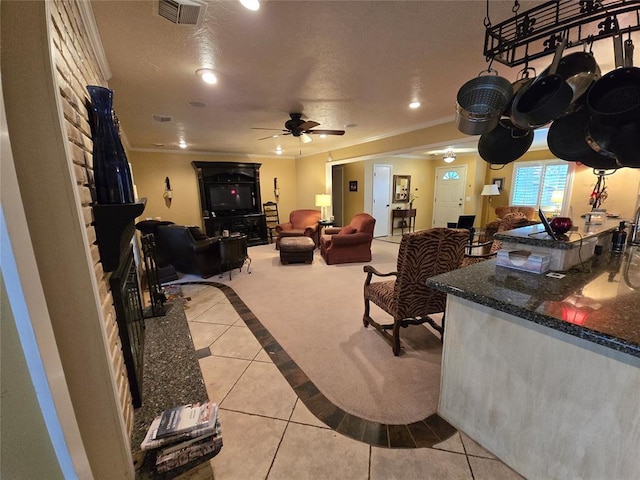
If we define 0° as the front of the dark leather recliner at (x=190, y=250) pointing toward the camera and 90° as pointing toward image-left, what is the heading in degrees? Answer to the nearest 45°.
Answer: approximately 225°

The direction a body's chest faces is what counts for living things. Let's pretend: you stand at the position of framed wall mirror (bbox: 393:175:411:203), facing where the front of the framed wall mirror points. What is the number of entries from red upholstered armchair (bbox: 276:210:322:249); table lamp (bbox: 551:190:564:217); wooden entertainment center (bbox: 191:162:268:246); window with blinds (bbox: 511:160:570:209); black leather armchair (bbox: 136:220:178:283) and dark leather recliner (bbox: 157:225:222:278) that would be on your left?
2

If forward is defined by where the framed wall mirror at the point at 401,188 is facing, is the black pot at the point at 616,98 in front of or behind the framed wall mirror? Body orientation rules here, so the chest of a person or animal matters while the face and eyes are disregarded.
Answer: in front

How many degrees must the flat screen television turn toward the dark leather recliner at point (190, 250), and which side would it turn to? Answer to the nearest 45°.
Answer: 0° — it already faces it

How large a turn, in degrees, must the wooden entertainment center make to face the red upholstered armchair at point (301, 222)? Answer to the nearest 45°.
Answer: approximately 45° to its left

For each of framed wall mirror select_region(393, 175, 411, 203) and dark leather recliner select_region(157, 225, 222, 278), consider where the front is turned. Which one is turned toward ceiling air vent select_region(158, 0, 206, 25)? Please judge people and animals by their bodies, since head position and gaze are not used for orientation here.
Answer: the framed wall mirror

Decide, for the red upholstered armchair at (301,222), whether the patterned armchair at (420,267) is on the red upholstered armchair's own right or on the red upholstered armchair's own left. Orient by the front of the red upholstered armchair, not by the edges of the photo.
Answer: on the red upholstered armchair's own left
